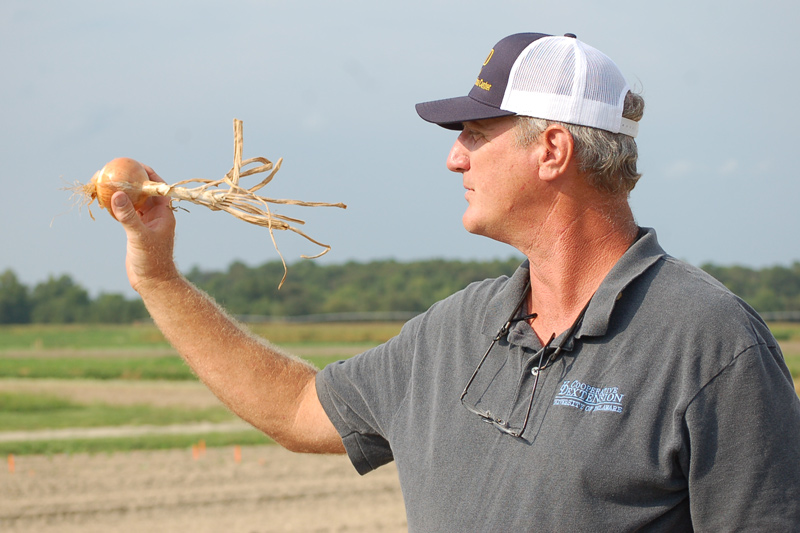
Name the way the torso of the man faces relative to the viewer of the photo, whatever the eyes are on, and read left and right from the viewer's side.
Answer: facing the viewer and to the left of the viewer

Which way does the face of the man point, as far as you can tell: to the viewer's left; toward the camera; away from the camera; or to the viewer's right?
to the viewer's left

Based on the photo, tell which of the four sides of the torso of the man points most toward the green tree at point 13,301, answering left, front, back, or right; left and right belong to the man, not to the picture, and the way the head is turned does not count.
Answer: right
